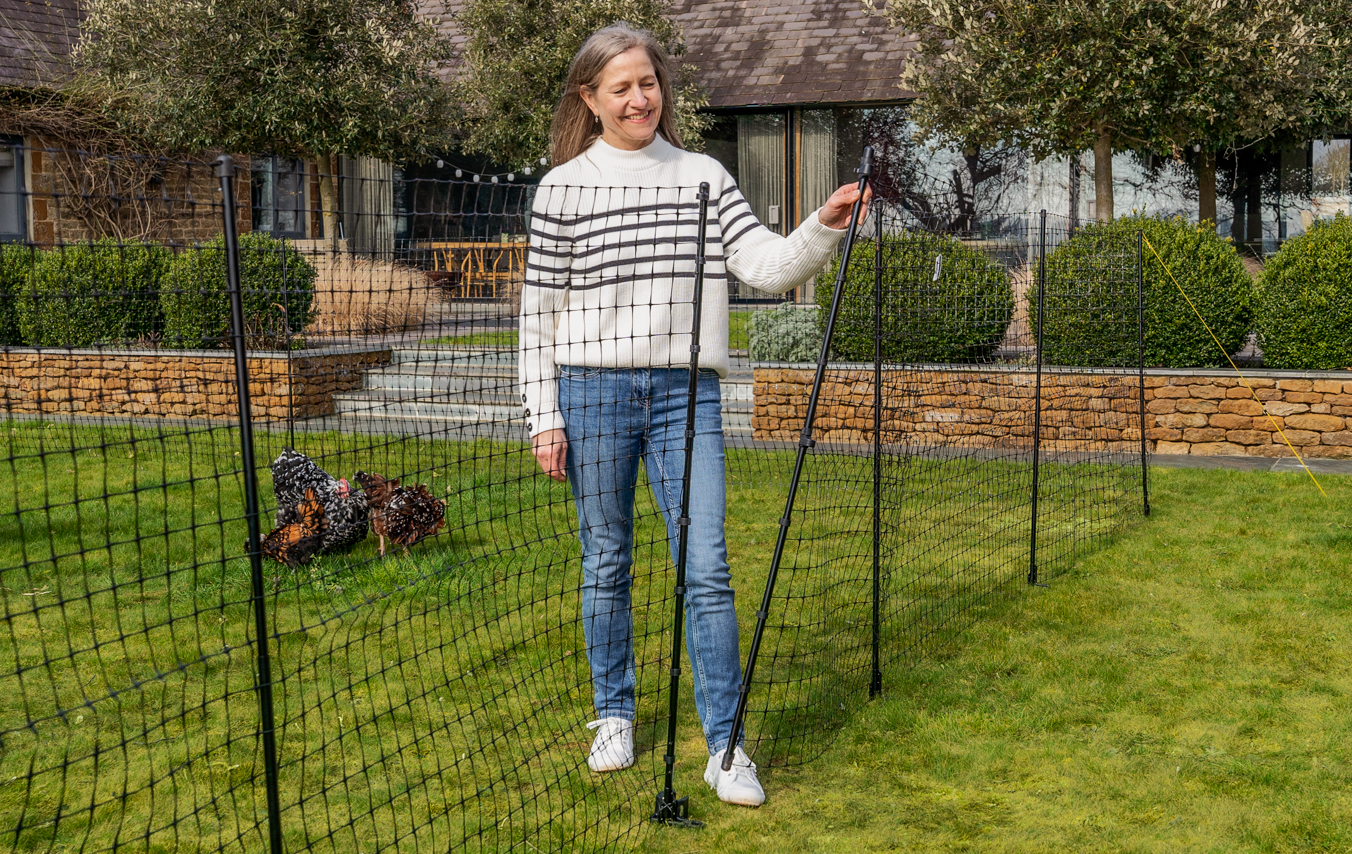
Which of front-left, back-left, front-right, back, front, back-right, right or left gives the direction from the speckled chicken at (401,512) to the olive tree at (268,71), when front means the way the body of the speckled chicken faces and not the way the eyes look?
left

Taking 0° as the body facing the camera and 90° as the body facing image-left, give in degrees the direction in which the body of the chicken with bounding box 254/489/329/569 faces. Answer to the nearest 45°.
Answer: approximately 90°

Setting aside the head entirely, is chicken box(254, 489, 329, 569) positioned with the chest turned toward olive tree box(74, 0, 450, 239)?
no

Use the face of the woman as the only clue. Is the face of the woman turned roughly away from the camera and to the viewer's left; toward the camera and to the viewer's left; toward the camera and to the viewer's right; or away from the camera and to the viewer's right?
toward the camera and to the viewer's right

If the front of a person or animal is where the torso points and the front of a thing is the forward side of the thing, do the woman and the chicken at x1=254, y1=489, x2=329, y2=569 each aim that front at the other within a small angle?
no

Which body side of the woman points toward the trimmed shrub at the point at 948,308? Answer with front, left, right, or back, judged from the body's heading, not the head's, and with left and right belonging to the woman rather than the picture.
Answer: back

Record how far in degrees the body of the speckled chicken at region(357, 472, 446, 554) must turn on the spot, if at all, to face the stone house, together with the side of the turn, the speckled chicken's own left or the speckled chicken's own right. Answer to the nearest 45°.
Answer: approximately 90° to the speckled chicken's own left

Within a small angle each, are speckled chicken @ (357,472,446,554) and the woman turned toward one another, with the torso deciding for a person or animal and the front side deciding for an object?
no

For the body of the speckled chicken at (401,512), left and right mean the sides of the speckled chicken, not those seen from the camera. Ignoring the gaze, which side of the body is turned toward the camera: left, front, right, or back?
right

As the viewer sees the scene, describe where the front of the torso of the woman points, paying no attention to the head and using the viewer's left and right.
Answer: facing the viewer

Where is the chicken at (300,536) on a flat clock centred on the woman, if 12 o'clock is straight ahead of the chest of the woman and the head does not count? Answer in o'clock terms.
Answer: The chicken is roughly at 5 o'clock from the woman.

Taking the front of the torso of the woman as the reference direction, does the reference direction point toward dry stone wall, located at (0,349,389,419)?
no
